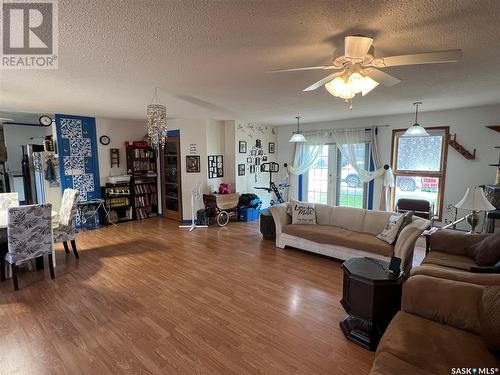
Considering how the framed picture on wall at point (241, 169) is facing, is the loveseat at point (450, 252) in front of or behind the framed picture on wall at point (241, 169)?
in front

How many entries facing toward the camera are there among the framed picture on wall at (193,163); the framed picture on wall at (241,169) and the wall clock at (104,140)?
3

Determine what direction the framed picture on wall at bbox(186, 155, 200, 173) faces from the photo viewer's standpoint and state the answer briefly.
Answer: facing the viewer

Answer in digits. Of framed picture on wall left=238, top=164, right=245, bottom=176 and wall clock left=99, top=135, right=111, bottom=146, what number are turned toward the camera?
2

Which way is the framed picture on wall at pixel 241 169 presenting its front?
toward the camera

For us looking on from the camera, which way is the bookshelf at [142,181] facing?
facing the viewer and to the right of the viewer

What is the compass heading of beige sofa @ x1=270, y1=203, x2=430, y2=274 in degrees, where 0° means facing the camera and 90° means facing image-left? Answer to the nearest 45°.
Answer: approximately 45°

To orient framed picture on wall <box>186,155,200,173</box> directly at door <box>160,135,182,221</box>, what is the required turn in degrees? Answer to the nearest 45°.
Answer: approximately 135° to its right

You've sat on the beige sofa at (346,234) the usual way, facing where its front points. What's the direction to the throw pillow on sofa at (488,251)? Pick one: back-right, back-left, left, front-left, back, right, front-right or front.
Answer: left

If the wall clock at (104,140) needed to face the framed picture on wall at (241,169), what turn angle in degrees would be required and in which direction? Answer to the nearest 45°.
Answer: approximately 90° to its left

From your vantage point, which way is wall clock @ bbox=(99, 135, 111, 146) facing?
toward the camera

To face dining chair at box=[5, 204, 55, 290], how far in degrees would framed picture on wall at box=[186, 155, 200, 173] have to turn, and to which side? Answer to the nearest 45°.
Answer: approximately 45° to its right

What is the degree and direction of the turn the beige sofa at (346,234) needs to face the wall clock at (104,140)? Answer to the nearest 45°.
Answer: approximately 45° to its right
